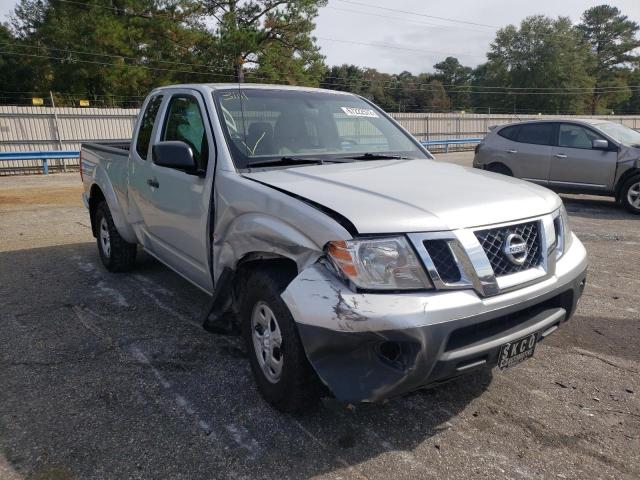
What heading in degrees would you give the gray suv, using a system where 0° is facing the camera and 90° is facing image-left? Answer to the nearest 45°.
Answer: approximately 315°

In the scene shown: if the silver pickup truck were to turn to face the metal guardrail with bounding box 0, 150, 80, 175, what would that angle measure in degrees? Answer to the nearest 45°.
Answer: approximately 180°

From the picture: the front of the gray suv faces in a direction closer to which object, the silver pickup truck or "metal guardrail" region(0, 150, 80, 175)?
the silver pickup truck

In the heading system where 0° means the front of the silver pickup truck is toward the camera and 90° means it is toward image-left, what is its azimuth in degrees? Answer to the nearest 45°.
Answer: approximately 315°
